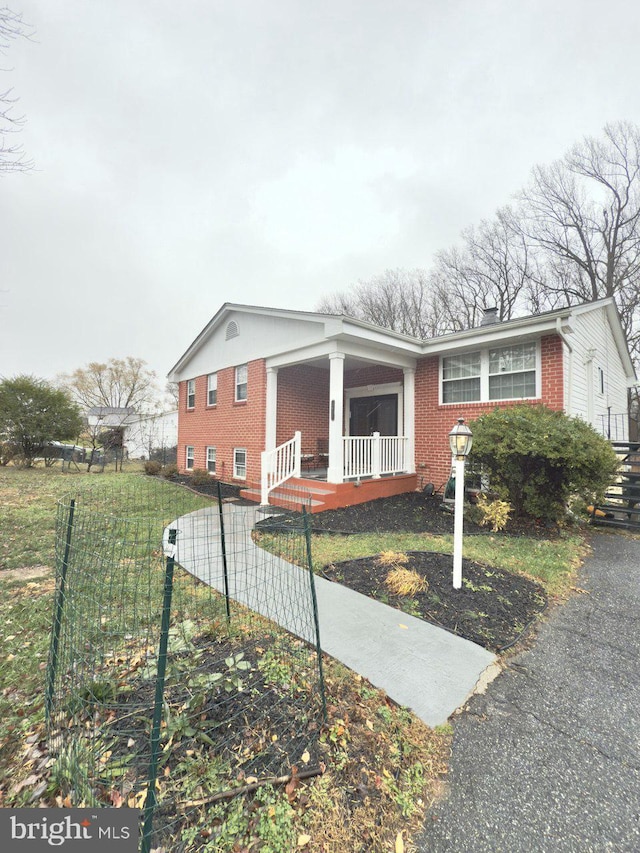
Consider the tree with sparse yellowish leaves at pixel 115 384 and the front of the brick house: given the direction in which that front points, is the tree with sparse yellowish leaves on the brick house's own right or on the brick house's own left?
on the brick house's own right

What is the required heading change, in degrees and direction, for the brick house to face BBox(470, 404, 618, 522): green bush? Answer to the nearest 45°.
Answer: approximately 90° to its left

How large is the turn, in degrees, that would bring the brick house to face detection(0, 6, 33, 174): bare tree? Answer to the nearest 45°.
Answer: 0° — it already faces it

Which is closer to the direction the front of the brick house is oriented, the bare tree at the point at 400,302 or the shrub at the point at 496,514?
the shrub

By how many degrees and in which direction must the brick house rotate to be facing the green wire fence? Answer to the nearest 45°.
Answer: approximately 45° to its left

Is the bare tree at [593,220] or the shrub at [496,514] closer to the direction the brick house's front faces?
the shrub

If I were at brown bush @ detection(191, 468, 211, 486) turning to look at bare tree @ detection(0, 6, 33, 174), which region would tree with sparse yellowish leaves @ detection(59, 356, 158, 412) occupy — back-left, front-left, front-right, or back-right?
back-right

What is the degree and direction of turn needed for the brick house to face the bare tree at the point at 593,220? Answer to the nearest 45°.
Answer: approximately 180°

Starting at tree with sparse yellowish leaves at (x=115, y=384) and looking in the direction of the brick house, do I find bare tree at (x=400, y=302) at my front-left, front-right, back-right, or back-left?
front-left

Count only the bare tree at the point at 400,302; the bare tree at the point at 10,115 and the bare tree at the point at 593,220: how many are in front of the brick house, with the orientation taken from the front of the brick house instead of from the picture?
1

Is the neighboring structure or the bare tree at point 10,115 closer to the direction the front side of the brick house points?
the bare tree

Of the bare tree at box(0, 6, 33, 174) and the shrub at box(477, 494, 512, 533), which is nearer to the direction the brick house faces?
the bare tree

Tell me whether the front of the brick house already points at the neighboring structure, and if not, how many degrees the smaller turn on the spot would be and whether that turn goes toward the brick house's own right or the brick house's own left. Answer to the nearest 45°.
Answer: approximately 90° to the brick house's own right

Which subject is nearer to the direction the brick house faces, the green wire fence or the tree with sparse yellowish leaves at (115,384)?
the green wire fence

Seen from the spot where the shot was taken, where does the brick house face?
facing the viewer and to the left of the viewer

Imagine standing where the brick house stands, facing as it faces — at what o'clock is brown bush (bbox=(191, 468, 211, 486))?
The brown bush is roughly at 2 o'clock from the brick house.
